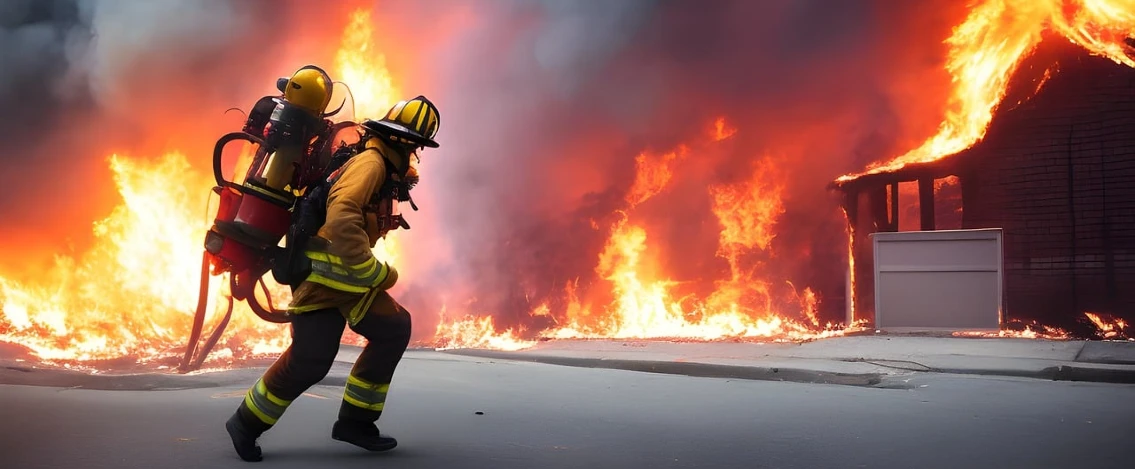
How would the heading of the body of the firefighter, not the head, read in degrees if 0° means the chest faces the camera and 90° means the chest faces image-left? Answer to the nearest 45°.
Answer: approximately 270°

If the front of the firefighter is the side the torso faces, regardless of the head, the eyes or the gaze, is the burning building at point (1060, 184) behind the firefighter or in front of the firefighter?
in front

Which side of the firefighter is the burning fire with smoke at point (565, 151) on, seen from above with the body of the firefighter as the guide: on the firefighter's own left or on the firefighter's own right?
on the firefighter's own left
